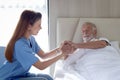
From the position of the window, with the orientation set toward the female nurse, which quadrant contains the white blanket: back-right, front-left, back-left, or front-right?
front-left

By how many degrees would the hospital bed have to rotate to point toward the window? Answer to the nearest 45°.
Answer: approximately 90° to its right

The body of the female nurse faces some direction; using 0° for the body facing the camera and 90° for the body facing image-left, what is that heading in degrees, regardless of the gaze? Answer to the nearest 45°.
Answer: approximately 270°

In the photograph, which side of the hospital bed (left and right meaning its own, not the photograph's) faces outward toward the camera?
front

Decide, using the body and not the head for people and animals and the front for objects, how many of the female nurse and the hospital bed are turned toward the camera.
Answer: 1

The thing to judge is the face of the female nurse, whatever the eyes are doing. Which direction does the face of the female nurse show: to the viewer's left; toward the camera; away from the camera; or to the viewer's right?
to the viewer's right

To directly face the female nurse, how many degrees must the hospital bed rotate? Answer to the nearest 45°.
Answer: approximately 45° to its right

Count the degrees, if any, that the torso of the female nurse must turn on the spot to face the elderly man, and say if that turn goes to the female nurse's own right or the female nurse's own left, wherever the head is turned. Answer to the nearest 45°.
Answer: approximately 45° to the female nurse's own left

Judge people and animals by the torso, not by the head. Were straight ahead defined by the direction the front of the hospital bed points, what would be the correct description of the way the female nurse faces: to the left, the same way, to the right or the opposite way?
to the left
